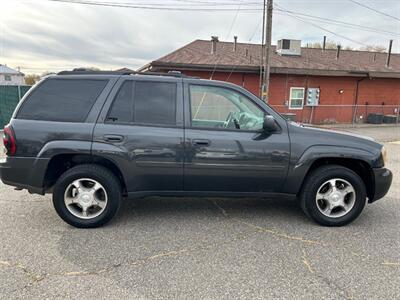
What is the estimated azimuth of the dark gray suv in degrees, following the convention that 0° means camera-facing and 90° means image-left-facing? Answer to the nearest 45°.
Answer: approximately 270°

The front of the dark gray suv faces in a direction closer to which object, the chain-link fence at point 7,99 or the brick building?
the brick building

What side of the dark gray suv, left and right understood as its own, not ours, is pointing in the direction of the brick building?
left

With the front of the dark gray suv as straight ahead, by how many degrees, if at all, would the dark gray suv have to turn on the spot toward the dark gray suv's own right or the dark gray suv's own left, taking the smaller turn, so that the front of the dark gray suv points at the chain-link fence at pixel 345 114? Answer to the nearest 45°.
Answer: approximately 45° to the dark gray suv's own left

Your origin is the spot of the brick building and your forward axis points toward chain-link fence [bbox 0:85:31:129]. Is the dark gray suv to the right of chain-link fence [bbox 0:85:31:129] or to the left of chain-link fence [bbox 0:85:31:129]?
left
